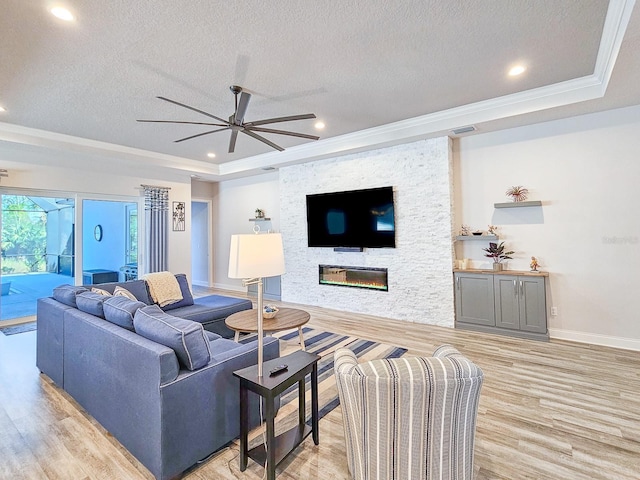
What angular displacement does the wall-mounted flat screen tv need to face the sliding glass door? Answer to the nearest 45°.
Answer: approximately 45° to its right

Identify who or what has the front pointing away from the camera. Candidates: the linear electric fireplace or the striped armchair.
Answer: the striped armchair

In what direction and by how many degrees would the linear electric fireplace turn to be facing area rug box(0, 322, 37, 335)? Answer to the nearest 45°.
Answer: approximately 45° to its right

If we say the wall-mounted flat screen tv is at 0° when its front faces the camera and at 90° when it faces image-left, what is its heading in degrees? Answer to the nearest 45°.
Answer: approximately 45°

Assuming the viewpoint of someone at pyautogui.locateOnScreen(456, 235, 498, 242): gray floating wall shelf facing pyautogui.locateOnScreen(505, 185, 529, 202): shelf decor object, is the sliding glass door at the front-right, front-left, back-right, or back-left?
back-right

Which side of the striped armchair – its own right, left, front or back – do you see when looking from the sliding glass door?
left

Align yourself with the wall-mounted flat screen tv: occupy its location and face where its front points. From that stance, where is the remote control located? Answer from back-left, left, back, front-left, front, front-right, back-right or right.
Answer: front-left

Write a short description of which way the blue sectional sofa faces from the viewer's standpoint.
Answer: facing away from the viewer and to the right of the viewer

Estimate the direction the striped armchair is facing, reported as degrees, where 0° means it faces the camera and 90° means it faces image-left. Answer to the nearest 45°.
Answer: approximately 180°

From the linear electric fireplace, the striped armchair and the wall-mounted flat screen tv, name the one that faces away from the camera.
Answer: the striped armchair

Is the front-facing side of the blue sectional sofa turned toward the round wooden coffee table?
yes

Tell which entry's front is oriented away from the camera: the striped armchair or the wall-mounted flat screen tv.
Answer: the striped armchair
